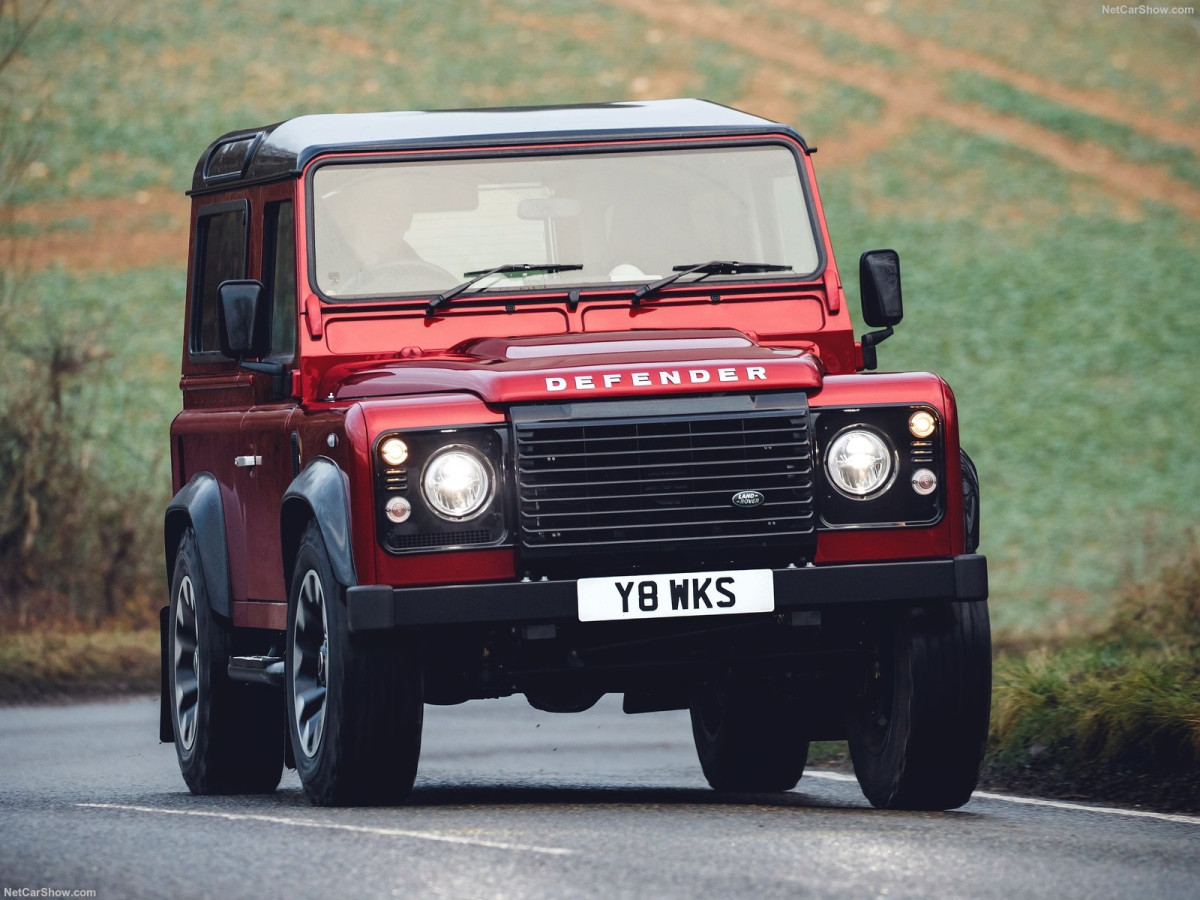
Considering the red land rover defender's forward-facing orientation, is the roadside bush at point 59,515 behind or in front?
behind

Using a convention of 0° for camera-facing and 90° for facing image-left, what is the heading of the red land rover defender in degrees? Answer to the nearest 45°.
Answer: approximately 0°
